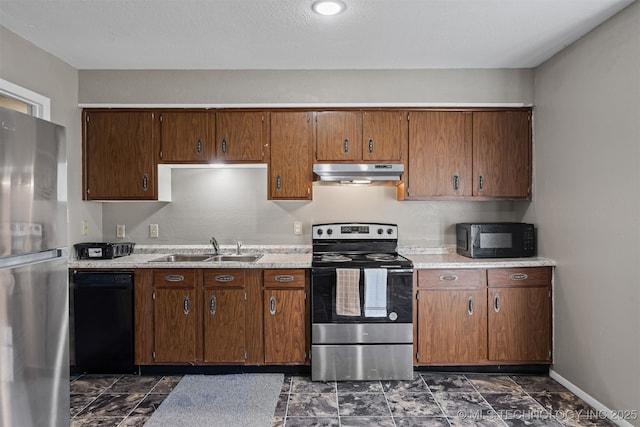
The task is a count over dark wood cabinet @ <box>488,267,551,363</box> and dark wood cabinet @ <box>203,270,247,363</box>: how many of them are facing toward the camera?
2

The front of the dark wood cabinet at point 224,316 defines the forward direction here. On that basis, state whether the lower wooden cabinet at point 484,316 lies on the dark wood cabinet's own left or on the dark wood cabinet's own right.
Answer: on the dark wood cabinet's own left

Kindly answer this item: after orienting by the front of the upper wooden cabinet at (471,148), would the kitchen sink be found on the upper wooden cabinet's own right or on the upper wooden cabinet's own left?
on the upper wooden cabinet's own right

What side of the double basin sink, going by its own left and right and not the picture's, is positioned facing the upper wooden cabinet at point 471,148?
left

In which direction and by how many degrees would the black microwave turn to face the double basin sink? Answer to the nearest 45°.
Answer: approximately 90° to its right
